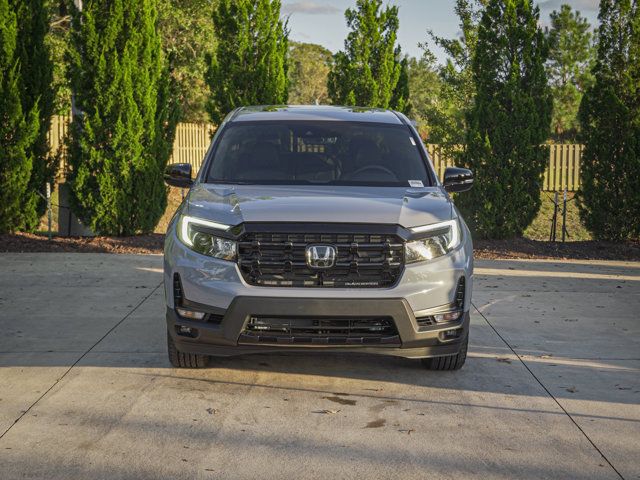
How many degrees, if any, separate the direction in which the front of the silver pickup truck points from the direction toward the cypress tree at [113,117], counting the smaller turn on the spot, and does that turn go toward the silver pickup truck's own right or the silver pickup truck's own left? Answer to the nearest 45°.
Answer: approximately 180°

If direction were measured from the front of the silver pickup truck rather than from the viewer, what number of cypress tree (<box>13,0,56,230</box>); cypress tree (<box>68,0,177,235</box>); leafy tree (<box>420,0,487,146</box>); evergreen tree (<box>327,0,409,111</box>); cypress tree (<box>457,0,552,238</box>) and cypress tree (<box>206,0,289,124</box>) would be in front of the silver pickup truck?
0

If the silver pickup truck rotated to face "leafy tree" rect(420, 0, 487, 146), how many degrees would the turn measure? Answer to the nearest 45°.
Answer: approximately 180°

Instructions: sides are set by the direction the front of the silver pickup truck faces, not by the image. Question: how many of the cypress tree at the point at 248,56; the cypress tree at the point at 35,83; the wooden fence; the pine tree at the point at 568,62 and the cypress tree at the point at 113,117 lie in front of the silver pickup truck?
0

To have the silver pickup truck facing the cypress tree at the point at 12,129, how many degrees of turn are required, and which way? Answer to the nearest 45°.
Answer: approximately 135° to its right

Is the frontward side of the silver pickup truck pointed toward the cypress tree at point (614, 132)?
no

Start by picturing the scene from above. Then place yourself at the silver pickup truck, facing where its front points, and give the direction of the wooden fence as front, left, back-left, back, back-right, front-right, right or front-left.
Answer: back

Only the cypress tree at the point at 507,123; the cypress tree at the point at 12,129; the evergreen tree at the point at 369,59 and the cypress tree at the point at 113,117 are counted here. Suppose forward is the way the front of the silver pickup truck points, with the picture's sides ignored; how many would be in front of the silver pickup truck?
0

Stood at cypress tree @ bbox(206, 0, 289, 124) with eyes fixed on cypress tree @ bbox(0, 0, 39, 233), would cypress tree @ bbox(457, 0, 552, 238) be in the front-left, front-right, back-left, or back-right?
back-left

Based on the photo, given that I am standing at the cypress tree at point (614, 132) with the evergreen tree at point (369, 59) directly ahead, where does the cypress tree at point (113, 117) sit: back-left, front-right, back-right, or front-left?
front-left

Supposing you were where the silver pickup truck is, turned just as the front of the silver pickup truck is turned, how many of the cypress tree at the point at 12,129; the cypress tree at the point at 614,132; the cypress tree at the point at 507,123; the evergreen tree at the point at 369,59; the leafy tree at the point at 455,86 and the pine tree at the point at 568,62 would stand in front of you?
0

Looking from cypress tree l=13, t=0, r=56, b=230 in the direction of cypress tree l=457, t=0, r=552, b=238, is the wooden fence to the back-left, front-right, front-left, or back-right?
front-left

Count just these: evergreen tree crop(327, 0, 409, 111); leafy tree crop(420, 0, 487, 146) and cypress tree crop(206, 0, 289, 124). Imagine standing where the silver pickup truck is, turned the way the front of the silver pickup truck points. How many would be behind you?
3

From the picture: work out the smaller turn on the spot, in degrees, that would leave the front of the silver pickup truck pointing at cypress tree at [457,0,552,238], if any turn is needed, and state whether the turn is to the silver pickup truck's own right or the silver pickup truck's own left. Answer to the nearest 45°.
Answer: approximately 180°

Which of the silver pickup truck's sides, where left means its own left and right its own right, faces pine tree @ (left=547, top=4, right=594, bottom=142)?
back

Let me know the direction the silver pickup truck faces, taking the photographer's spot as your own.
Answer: facing the viewer

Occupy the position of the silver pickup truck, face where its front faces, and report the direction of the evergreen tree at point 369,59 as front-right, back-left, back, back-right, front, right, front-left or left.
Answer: back

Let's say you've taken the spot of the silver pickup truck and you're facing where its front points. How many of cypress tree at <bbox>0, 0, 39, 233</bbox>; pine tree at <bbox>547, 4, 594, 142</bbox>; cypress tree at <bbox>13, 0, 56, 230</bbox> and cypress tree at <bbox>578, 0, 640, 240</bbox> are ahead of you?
0

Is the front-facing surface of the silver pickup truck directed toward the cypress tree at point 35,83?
no
